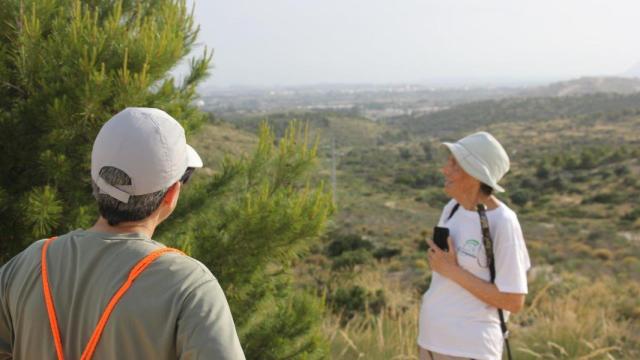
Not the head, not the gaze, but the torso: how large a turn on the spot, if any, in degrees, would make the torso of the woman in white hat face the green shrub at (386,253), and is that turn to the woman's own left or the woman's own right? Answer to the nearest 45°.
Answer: approximately 135° to the woman's own right

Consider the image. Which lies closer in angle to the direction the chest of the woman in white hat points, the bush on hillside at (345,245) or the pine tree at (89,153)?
the pine tree

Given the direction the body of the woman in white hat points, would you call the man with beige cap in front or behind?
in front

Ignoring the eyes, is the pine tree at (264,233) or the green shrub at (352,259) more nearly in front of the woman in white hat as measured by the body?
the pine tree

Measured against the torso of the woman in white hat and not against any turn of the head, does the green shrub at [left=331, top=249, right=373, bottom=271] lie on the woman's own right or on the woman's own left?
on the woman's own right

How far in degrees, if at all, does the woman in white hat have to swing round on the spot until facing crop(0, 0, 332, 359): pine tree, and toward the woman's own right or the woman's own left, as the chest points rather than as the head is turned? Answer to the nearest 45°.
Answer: approximately 45° to the woman's own right

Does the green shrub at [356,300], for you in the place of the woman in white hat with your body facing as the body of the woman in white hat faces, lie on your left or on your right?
on your right

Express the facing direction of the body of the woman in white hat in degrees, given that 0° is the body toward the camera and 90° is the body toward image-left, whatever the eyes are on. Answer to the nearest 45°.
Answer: approximately 45°

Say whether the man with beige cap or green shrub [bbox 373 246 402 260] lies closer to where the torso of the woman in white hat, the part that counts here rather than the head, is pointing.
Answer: the man with beige cap

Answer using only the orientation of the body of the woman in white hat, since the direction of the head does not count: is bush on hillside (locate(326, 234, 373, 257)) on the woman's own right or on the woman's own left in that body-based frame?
on the woman's own right

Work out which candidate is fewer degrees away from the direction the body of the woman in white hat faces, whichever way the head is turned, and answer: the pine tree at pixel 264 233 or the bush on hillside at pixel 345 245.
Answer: the pine tree

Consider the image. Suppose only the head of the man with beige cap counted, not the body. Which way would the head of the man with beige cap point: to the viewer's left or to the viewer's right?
to the viewer's right

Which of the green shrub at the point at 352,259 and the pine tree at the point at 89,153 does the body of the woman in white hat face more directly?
the pine tree
